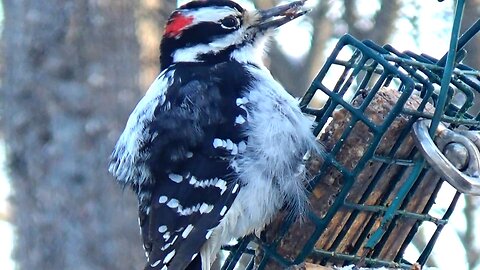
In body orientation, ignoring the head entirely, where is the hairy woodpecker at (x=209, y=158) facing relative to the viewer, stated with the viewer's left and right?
facing to the right of the viewer
